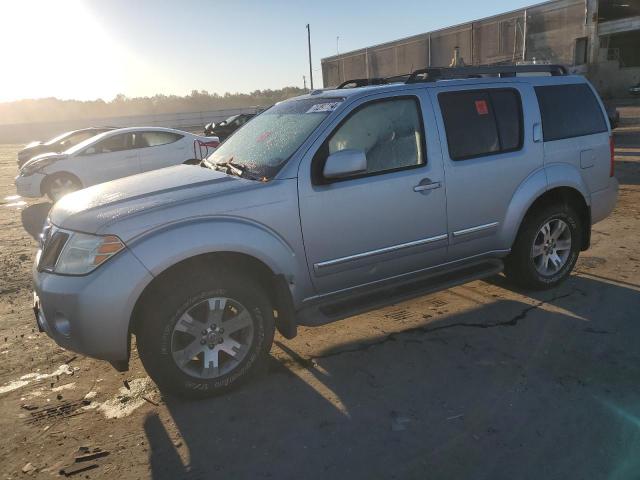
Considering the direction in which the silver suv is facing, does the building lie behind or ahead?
behind

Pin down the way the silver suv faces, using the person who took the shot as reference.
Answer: facing the viewer and to the left of the viewer
